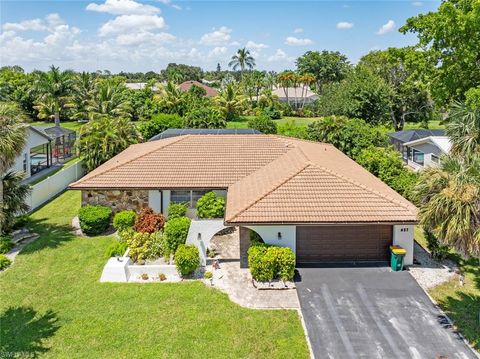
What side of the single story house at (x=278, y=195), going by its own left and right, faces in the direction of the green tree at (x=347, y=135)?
back

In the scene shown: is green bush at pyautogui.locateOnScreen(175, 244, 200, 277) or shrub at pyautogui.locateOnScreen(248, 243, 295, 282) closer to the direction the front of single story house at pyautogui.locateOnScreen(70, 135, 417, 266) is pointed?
the shrub

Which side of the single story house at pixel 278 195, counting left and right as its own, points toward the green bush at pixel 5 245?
right

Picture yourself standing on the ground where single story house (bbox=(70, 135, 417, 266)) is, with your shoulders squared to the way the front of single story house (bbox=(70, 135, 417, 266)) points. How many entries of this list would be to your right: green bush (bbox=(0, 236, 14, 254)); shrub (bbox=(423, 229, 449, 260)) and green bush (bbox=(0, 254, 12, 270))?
2

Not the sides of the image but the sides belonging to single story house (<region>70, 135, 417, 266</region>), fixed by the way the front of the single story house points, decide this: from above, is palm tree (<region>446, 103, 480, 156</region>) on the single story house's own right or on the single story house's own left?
on the single story house's own left

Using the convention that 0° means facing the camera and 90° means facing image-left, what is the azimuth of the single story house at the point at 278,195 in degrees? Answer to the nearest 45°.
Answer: approximately 0°

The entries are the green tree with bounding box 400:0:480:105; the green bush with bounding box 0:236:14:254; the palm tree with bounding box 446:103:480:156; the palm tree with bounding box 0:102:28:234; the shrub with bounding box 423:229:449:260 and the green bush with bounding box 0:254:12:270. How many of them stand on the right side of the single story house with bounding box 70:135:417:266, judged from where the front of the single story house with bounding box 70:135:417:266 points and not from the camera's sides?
3

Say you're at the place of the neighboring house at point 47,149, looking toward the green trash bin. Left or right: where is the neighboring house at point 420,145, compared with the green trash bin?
left

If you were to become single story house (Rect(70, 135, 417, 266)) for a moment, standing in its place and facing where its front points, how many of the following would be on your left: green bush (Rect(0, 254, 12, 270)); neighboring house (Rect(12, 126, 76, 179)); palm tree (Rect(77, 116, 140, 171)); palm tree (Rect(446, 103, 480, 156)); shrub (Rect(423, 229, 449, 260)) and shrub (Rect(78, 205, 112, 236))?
2

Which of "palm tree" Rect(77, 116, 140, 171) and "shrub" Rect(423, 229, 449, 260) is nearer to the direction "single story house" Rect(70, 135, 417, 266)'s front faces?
the shrub

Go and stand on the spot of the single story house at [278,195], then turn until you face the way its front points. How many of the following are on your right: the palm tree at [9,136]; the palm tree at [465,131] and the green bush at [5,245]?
2

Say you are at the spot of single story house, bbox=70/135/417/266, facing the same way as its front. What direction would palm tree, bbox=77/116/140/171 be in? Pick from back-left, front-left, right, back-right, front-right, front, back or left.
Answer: back-right

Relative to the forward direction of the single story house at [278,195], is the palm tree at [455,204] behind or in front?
in front

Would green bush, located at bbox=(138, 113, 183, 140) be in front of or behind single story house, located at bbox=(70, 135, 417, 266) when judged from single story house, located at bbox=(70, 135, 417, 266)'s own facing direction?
behind

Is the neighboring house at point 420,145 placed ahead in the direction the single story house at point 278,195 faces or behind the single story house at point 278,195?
behind

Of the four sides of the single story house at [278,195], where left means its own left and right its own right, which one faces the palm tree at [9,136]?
right
